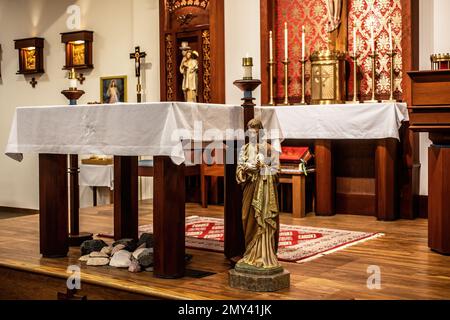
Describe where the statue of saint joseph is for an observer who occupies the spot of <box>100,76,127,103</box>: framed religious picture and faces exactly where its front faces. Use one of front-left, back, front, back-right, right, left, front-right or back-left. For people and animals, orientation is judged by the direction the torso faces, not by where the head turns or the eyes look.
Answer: front

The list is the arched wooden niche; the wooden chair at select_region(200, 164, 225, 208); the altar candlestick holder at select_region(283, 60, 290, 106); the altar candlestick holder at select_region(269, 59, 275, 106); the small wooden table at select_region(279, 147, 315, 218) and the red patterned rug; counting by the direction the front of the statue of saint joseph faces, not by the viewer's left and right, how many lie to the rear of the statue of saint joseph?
6

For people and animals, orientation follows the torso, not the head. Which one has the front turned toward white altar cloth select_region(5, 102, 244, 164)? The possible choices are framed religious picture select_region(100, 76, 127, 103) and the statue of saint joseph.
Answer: the framed religious picture

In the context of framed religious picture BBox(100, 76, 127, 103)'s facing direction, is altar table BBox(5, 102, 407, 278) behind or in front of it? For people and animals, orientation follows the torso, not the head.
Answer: in front

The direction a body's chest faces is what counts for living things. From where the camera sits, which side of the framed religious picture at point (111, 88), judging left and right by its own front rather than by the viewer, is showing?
front

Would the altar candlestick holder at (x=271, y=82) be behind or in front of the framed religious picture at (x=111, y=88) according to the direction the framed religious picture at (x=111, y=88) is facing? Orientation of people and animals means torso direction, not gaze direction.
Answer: behind

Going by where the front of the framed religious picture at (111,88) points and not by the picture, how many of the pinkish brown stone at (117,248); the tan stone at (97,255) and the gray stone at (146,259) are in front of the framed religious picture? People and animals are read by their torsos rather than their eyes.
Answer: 3

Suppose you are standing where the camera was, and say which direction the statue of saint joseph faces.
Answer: facing the viewer

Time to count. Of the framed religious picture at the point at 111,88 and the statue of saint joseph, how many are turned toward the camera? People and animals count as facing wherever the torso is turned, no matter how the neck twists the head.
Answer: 2

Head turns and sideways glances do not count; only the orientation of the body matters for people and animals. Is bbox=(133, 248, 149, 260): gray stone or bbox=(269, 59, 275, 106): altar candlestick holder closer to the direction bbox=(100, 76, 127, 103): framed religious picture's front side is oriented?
the gray stone

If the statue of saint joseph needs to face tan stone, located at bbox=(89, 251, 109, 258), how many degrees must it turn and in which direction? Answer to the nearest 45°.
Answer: approximately 135° to its right

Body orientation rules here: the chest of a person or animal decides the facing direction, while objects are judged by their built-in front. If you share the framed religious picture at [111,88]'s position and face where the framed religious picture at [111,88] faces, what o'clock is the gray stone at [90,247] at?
The gray stone is roughly at 12 o'clock from the framed religious picture.

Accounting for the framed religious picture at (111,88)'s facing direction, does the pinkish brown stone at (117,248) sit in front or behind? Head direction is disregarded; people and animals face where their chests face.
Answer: in front

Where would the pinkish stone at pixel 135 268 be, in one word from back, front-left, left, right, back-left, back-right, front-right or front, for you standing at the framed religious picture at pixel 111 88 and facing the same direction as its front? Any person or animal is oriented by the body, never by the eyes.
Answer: front

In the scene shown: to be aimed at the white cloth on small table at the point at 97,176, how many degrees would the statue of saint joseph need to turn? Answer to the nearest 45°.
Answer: approximately 135° to its right

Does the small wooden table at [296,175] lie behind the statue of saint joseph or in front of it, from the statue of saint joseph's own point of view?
behind
